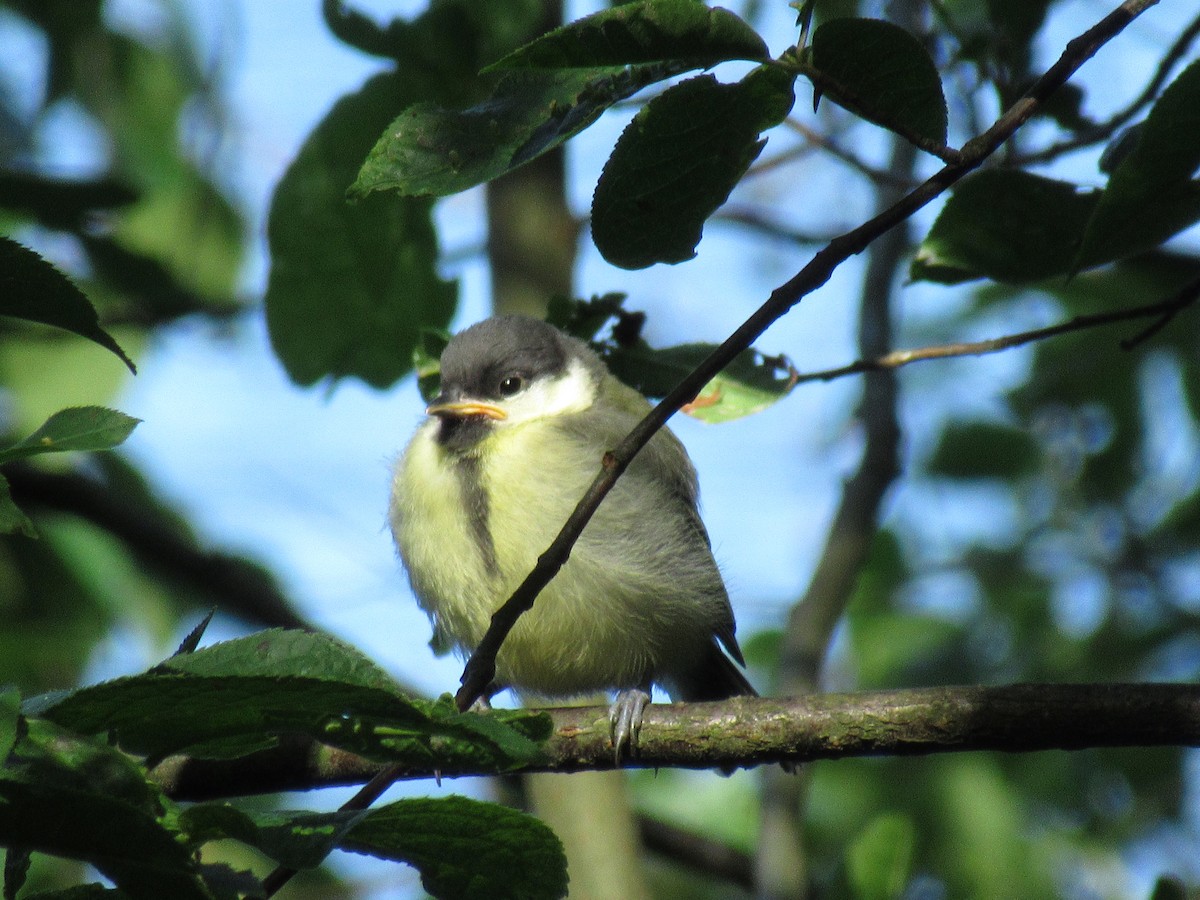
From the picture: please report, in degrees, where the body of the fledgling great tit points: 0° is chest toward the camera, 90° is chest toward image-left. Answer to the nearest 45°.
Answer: approximately 45°

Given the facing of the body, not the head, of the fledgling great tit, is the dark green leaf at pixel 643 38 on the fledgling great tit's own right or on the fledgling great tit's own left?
on the fledgling great tit's own left

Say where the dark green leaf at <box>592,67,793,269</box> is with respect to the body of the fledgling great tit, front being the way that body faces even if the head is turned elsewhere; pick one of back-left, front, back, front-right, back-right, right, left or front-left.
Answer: front-left

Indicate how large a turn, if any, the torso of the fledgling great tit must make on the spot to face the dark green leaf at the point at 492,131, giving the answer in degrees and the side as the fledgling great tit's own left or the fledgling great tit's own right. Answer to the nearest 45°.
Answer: approximately 45° to the fledgling great tit's own left

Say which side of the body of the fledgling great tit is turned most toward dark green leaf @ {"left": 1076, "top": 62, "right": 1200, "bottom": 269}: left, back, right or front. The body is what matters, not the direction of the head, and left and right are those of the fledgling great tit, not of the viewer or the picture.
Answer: left
